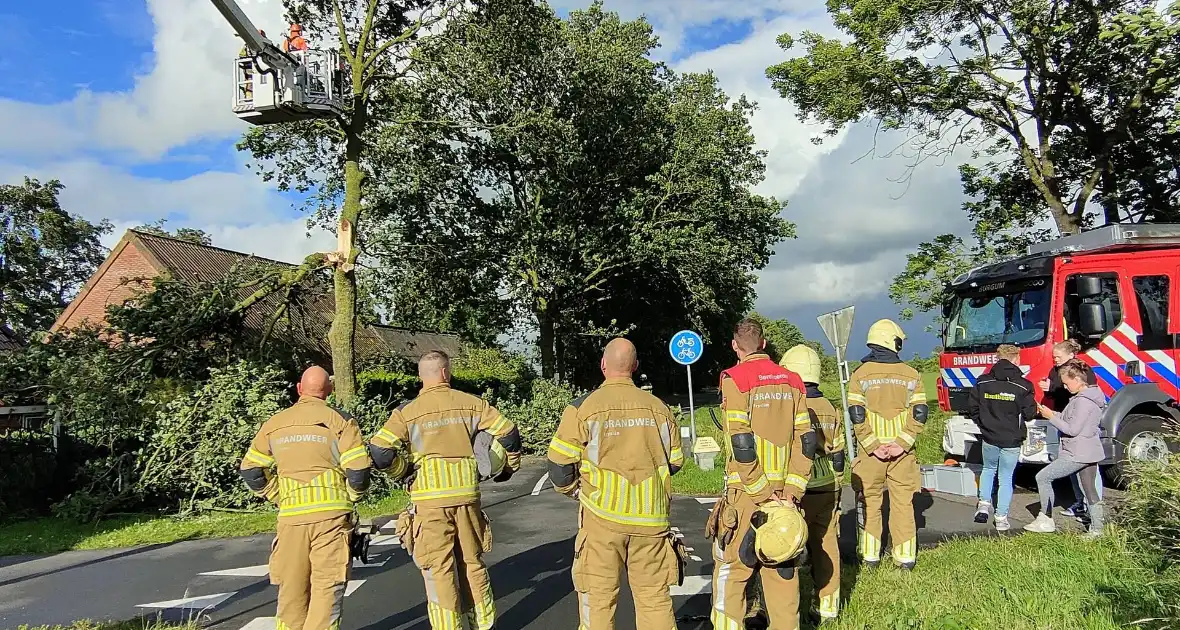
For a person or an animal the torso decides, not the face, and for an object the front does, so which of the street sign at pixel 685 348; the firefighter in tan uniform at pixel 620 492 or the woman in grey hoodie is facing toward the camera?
the street sign

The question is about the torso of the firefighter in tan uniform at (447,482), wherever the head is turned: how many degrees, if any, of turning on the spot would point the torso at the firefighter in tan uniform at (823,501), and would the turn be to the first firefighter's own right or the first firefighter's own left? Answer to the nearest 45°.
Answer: approximately 90° to the first firefighter's own right

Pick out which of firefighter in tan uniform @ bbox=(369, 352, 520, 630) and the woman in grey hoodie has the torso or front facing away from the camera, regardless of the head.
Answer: the firefighter in tan uniform

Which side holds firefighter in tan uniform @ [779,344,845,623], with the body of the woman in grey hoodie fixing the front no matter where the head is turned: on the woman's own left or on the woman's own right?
on the woman's own left

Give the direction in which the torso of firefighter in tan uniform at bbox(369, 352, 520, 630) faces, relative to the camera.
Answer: away from the camera

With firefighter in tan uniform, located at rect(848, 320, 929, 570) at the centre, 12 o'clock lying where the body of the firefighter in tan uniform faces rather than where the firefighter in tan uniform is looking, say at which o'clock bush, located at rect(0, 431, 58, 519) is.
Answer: The bush is roughly at 9 o'clock from the firefighter in tan uniform.

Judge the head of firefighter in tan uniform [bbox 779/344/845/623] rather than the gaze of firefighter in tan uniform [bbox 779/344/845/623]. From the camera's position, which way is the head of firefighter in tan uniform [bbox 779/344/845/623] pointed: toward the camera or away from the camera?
away from the camera

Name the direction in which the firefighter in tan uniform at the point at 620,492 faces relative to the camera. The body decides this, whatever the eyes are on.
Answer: away from the camera

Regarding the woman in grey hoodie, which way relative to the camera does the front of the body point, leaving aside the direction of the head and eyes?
to the viewer's left

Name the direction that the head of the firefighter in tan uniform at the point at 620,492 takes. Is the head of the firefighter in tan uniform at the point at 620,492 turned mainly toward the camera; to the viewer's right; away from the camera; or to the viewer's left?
away from the camera

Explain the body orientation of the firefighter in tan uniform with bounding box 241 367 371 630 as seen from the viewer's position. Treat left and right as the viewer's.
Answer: facing away from the viewer

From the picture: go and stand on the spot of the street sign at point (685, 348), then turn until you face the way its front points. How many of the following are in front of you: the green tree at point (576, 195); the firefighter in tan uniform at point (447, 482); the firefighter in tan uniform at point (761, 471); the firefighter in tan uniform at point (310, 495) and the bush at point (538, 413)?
3

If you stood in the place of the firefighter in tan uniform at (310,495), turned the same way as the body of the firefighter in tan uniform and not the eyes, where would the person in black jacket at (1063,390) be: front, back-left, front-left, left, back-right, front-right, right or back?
right
